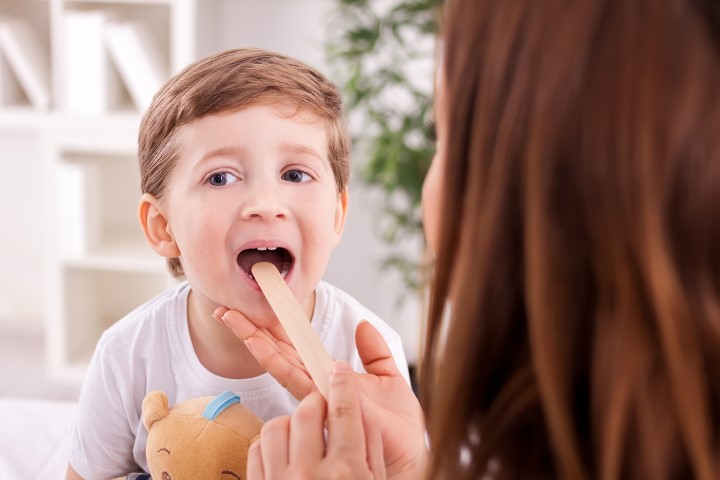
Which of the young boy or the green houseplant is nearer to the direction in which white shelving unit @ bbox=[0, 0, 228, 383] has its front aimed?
the young boy

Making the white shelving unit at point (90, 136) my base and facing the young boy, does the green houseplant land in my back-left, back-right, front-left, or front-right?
front-left

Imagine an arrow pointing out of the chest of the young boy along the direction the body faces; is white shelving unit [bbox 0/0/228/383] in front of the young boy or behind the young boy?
behind

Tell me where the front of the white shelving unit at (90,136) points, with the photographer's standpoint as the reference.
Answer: facing the viewer

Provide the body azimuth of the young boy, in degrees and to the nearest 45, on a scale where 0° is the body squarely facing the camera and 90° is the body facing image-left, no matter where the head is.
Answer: approximately 0°

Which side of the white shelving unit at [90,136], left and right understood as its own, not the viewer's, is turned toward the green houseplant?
left

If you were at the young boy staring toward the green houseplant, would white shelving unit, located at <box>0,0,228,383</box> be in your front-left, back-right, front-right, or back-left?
front-left

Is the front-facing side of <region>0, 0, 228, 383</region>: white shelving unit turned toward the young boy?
yes

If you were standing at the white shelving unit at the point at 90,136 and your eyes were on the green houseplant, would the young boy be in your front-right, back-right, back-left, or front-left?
front-right

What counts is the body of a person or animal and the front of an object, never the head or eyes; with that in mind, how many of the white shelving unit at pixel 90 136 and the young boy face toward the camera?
2

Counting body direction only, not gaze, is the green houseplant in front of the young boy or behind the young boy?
behind
